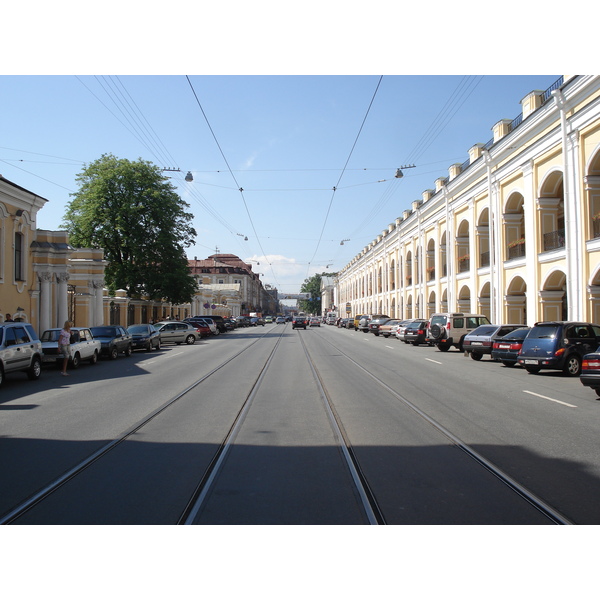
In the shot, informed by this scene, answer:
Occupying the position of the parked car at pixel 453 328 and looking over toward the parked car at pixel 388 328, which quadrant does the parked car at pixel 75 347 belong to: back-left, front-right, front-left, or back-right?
back-left

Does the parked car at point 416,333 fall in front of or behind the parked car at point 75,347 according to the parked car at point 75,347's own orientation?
behind

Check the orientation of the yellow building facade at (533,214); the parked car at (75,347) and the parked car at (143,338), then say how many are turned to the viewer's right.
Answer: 0

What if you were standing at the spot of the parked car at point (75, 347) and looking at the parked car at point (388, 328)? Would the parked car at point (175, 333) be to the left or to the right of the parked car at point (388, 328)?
left

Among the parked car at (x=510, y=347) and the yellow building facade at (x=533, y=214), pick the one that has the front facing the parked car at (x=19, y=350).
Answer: the yellow building facade

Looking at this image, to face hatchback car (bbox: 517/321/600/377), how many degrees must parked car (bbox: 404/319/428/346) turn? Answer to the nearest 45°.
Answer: approximately 135° to its right

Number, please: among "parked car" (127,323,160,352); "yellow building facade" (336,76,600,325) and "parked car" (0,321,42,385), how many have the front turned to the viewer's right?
0

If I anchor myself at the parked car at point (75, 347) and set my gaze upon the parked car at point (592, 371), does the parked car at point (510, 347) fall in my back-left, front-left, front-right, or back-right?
front-left

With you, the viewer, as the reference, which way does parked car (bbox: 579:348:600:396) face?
facing away from the viewer and to the right of the viewer

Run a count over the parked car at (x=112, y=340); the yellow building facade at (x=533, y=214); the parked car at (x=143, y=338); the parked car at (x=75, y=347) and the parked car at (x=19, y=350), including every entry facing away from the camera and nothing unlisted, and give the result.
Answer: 0

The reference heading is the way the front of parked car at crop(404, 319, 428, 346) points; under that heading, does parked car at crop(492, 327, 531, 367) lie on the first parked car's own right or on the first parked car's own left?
on the first parked car's own right

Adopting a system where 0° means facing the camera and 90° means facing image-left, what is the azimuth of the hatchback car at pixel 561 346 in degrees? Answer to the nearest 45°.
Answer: approximately 225°

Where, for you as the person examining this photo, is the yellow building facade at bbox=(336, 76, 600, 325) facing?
facing the viewer and to the left of the viewer

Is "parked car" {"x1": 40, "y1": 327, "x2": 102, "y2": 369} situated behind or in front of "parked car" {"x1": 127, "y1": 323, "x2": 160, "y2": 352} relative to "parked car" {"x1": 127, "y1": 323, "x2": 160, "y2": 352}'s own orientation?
in front

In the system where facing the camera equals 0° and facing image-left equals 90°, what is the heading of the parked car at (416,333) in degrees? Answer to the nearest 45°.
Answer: approximately 225°

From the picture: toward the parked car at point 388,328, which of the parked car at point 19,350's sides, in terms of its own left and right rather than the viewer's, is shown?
back

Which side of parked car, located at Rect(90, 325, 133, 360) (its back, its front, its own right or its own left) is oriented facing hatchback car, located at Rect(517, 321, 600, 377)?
left

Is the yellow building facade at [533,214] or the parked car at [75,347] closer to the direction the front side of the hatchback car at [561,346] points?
the yellow building facade

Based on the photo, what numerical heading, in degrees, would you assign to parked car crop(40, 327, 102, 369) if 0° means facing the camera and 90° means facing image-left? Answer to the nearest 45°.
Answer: approximately 45°
